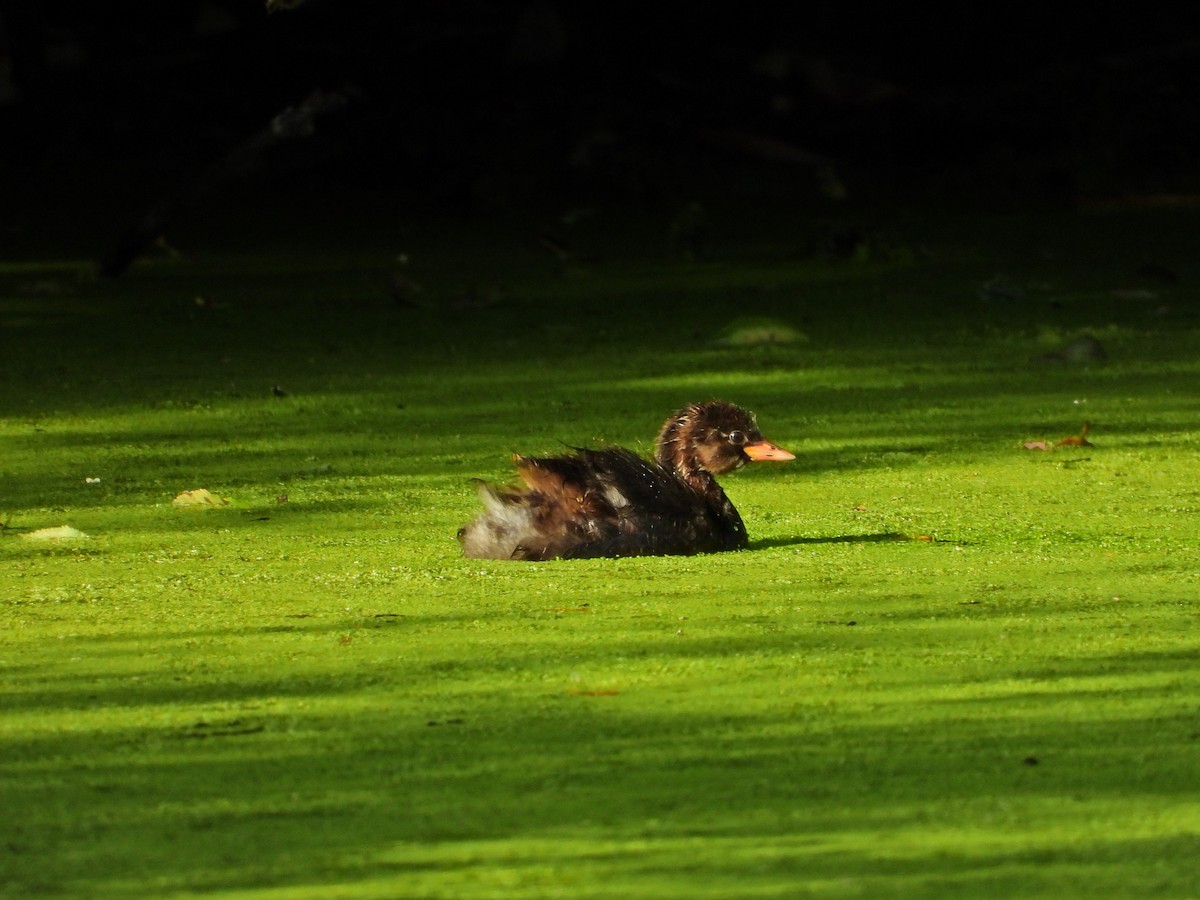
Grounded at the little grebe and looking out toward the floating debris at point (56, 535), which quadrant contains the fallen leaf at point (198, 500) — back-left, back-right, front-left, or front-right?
front-right

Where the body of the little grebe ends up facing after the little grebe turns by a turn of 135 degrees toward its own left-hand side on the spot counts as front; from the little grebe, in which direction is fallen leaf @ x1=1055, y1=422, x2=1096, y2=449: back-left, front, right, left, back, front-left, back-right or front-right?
right

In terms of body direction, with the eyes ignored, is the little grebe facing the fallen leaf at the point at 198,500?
no

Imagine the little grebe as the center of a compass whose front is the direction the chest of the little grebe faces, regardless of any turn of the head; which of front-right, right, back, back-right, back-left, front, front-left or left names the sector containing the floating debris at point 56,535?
back

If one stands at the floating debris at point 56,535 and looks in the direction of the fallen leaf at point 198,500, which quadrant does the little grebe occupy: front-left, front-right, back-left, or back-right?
front-right

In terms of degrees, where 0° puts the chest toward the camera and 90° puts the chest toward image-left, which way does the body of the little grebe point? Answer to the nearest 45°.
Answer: approximately 270°
